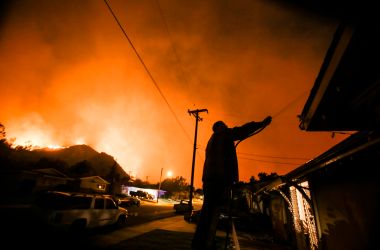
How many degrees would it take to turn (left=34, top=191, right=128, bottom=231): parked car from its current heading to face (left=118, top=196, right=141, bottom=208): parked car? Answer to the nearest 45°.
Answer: approximately 45° to its left

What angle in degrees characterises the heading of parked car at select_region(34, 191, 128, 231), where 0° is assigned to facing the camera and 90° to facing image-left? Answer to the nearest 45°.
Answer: approximately 225°

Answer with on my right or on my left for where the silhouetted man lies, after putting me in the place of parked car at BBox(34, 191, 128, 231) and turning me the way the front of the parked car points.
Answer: on my right

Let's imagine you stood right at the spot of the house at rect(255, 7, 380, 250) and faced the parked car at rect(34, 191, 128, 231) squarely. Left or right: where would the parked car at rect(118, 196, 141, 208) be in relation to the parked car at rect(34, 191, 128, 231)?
right

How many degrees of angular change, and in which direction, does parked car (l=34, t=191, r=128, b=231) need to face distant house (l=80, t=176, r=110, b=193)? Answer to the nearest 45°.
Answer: approximately 45° to its left

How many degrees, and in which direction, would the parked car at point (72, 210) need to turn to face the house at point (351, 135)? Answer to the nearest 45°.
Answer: approximately 90° to its right
